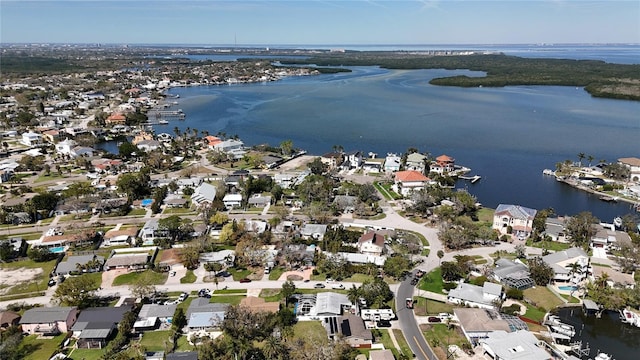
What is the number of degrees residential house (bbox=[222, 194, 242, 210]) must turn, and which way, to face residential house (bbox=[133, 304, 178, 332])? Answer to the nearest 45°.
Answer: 0° — it already faces it

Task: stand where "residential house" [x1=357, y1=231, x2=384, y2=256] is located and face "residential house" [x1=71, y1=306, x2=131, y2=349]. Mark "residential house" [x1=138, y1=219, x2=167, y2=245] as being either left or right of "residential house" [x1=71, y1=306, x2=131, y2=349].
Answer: right

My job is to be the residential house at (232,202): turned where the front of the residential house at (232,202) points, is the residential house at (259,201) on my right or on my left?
on my left

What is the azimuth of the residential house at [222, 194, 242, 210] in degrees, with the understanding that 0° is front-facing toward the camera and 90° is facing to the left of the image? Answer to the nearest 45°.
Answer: approximately 0°

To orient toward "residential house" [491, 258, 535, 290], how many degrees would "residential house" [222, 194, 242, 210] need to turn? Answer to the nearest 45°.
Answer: approximately 45° to its left

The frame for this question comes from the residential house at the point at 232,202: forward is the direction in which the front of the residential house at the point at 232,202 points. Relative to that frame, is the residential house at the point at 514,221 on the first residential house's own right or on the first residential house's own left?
on the first residential house's own left

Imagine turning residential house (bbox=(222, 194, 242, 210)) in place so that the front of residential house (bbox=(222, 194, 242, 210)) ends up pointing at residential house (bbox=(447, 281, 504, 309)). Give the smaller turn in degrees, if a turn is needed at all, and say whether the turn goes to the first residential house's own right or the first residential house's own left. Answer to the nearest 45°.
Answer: approximately 45° to the first residential house's own left

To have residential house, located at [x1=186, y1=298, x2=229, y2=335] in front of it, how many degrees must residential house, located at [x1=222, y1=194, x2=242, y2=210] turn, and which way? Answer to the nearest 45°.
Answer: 0° — it already faces it

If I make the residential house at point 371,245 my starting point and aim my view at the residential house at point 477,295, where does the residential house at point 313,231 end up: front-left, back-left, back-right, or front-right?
back-right

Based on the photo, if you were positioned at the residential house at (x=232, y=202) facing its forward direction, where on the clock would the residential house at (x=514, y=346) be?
the residential house at (x=514, y=346) is roughly at 11 o'clock from the residential house at (x=232, y=202).

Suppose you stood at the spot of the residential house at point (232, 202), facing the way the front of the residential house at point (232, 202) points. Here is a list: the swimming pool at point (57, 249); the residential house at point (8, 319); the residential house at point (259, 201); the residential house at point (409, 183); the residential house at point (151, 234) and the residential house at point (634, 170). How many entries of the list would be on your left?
3

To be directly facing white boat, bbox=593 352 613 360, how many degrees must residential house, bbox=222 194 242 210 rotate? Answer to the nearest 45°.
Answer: approximately 45° to its left
